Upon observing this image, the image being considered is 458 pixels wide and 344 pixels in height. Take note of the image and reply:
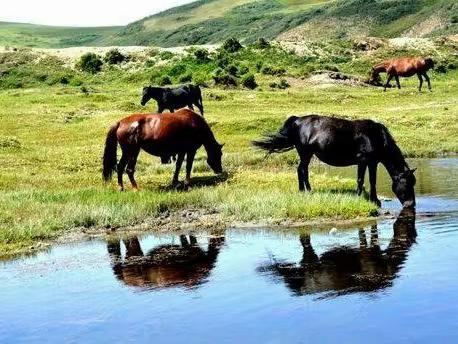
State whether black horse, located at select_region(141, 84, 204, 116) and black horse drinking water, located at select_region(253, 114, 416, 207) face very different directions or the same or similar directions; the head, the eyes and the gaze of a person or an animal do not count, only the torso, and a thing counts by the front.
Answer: very different directions

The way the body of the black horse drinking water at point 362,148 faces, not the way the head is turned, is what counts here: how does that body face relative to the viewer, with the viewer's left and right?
facing to the right of the viewer

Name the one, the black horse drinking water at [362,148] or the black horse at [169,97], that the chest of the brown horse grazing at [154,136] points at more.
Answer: the black horse drinking water

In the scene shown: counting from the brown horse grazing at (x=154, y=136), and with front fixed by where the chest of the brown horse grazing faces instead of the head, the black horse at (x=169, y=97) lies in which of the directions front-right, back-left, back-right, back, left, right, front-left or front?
left

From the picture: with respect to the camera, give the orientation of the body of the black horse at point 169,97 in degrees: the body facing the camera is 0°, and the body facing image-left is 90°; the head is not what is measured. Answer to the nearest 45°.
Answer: approximately 90°

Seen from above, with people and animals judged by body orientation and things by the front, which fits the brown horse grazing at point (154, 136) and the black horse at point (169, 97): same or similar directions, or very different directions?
very different directions

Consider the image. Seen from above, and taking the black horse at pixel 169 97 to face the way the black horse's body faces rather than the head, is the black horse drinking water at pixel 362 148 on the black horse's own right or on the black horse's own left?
on the black horse's own left

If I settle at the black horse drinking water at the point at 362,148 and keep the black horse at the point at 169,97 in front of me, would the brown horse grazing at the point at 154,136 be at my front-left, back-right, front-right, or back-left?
front-left

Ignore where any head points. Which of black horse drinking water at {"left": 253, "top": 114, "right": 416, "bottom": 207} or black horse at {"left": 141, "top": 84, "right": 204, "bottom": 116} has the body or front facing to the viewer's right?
the black horse drinking water

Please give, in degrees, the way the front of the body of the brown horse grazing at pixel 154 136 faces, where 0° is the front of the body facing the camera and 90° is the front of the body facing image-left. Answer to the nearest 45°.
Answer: approximately 270°

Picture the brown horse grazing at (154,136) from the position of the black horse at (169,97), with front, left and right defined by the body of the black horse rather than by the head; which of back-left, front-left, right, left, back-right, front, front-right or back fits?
left

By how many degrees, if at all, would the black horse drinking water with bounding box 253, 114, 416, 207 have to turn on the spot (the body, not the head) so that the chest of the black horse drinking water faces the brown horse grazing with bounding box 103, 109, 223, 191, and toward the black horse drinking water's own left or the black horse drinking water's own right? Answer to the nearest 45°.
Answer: approximately 180°

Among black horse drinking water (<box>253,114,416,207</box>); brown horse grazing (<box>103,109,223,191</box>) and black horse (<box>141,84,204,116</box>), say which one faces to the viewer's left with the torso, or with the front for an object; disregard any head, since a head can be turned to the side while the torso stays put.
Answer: the black horse

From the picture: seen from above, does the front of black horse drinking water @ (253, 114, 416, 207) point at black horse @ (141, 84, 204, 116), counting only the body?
no

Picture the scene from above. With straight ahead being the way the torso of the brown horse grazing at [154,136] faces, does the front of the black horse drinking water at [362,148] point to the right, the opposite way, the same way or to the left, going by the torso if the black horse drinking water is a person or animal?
the same way
